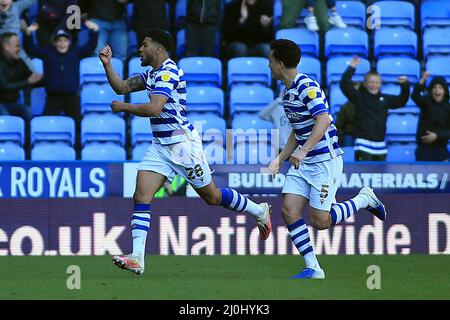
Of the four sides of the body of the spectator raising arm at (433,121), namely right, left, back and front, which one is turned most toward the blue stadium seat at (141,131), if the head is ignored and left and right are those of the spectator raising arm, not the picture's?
right

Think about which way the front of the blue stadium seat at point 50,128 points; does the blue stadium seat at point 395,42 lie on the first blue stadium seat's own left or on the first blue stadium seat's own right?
on the first blue stadium seat's own left

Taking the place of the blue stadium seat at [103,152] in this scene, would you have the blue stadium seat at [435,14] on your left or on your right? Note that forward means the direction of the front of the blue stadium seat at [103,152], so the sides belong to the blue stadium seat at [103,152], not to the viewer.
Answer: on your left

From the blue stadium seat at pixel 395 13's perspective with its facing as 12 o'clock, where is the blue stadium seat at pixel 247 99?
the blue stadium seat at pixel 247 99 is roughly at 2 o'clock from the blue stadium seat at pixel 395 13.
